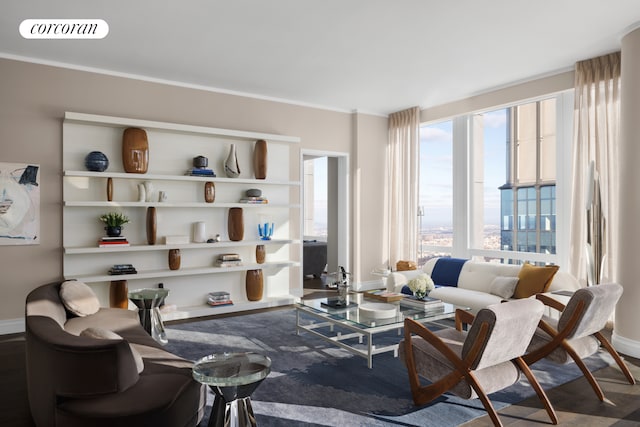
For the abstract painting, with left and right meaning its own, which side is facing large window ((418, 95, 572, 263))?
left

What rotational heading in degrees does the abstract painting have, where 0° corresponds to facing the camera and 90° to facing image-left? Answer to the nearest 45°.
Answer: approximately 0°

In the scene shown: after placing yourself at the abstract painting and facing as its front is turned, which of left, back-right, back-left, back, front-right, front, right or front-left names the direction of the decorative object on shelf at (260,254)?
left

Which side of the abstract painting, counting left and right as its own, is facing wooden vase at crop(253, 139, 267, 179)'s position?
left

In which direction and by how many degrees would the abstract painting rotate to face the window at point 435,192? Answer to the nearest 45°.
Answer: approximately 90° to its left

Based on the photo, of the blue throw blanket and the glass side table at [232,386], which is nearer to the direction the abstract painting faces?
the glass side table

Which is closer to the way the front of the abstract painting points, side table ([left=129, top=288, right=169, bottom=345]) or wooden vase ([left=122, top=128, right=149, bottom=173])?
the side table

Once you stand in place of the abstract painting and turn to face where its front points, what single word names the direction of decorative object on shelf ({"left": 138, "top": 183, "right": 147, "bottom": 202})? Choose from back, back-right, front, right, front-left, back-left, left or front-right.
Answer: left

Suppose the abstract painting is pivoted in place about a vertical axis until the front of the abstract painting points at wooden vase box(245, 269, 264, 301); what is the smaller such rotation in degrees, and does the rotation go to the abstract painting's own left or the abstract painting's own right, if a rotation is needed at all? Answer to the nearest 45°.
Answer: approximately 90° to the abstract painting's own left

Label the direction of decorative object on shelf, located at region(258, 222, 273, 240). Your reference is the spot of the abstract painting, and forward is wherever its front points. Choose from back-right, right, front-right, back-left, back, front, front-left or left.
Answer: left

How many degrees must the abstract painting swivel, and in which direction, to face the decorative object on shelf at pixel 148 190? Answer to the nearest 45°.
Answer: approximately 90° to its left

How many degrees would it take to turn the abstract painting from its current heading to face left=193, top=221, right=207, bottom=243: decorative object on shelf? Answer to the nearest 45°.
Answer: approximately 90° to its left

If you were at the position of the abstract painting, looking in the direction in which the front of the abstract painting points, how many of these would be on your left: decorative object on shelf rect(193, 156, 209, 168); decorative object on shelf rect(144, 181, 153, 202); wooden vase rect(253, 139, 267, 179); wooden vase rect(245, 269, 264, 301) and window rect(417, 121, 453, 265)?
5

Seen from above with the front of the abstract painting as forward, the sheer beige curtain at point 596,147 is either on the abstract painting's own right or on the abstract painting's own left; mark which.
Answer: on the abstract painting's own left

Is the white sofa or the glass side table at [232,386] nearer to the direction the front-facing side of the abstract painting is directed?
the glass side table
